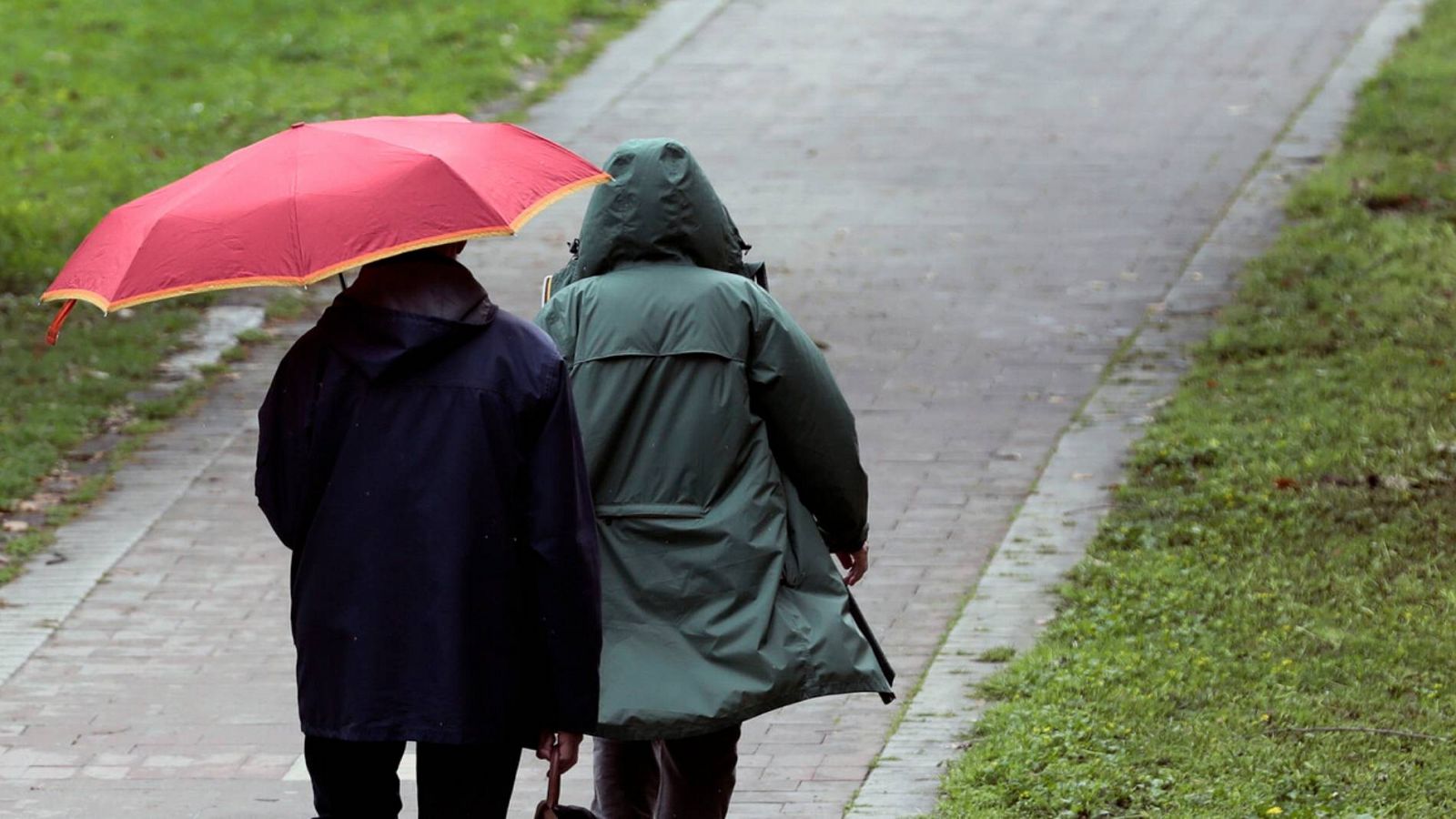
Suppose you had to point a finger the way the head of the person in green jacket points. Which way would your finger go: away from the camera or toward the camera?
away from the camera

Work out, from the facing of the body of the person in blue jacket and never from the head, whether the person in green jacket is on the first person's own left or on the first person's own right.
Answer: on the first person's own right

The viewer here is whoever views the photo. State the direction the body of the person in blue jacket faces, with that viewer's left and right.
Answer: facing away from the viewer
